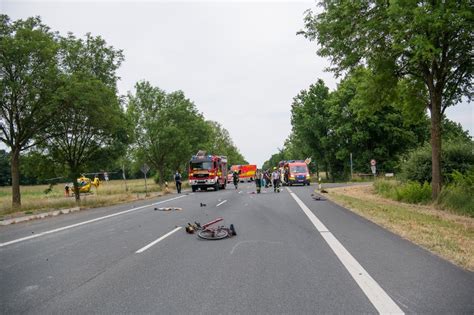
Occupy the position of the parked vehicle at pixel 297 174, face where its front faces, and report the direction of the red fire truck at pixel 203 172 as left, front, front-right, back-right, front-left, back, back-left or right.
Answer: front-right

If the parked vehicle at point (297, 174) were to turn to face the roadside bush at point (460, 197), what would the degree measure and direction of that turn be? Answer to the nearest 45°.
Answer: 0° — it already faces it

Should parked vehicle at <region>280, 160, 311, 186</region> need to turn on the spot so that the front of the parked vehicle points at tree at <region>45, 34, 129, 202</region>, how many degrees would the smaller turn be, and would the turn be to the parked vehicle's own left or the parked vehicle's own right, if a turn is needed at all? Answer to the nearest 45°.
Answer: approximately 45° to the parked vehicle's own right

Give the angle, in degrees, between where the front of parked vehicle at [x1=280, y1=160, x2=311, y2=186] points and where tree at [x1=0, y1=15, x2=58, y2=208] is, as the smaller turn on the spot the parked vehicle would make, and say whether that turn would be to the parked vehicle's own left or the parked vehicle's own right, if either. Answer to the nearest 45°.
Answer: approximately 45° to the parked vehicle's own right

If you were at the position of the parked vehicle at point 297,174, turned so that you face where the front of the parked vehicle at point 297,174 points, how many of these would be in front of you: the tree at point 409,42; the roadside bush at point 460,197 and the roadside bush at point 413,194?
3

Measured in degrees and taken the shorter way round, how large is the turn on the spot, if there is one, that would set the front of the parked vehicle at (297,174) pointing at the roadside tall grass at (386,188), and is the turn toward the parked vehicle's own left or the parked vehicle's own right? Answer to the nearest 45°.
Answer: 0° — it already faces it

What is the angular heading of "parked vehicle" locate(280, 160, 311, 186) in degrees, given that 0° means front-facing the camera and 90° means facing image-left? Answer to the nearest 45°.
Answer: approximately 0°

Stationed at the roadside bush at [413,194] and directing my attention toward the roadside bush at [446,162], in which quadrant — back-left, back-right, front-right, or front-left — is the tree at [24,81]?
back-left
